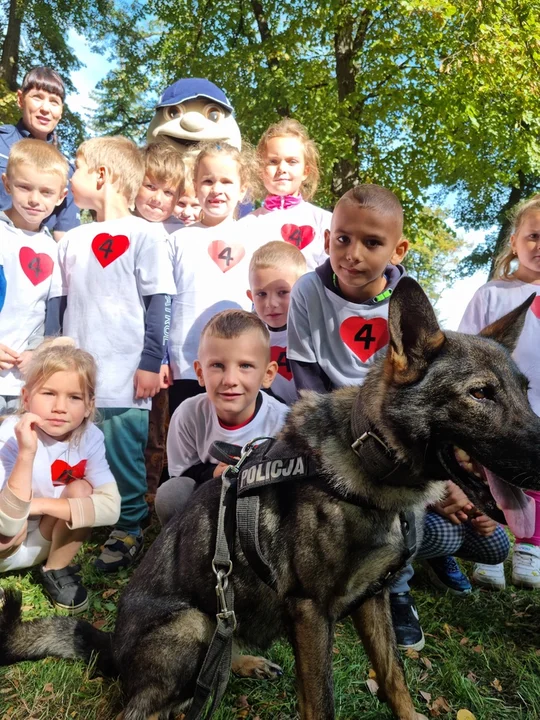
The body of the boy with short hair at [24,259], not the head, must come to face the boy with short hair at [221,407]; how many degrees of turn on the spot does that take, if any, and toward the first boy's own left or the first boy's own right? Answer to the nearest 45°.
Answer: approximately 45° to the first boy's own left

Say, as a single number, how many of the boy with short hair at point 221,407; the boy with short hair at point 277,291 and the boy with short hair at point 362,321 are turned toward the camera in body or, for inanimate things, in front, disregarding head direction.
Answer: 3

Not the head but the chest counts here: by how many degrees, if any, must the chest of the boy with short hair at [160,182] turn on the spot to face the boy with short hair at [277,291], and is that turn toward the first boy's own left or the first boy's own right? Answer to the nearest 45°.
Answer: approximately 45° to the first boy's own left

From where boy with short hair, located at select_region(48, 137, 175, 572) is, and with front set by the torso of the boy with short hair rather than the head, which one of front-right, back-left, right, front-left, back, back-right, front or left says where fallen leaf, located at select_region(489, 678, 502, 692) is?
left

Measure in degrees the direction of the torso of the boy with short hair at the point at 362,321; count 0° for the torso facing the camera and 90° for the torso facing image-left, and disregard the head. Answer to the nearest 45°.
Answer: approximately 0°

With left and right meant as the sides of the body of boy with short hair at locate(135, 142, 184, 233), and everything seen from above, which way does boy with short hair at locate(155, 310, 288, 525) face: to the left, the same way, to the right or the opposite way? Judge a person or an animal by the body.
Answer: the same way

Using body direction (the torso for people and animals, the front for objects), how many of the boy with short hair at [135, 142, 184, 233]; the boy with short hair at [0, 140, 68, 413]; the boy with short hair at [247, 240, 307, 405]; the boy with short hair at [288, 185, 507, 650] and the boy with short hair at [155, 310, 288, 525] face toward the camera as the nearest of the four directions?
5

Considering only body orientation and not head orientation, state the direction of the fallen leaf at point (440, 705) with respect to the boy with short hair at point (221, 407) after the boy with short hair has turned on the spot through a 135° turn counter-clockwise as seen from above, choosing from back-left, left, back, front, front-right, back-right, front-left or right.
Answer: right

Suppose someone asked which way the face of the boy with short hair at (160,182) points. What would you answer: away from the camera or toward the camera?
toward the camera

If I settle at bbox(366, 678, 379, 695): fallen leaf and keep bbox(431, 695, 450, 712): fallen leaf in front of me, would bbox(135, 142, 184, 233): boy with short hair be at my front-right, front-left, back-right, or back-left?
back-left

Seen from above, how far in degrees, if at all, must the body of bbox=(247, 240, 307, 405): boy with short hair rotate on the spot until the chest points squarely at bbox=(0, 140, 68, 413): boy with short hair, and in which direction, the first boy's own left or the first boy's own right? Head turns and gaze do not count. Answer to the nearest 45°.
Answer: approximately 90° to the first boy's own right

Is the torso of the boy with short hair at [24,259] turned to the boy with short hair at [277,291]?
no

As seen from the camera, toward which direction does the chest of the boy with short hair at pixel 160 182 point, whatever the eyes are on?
toward the camera

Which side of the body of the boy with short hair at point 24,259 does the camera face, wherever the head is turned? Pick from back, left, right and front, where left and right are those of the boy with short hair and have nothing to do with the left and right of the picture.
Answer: front

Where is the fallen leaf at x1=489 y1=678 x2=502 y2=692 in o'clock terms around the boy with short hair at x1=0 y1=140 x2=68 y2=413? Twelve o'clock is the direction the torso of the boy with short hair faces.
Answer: The fallen leaf is roughly at 11 o'clock from the boy with short hair.

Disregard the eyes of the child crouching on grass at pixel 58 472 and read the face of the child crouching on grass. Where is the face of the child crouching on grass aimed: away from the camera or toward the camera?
toward the camera

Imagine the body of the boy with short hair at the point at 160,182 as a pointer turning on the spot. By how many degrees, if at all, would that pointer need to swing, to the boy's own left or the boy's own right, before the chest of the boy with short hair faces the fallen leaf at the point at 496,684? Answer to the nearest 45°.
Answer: approximately 45° to the boy's own left
